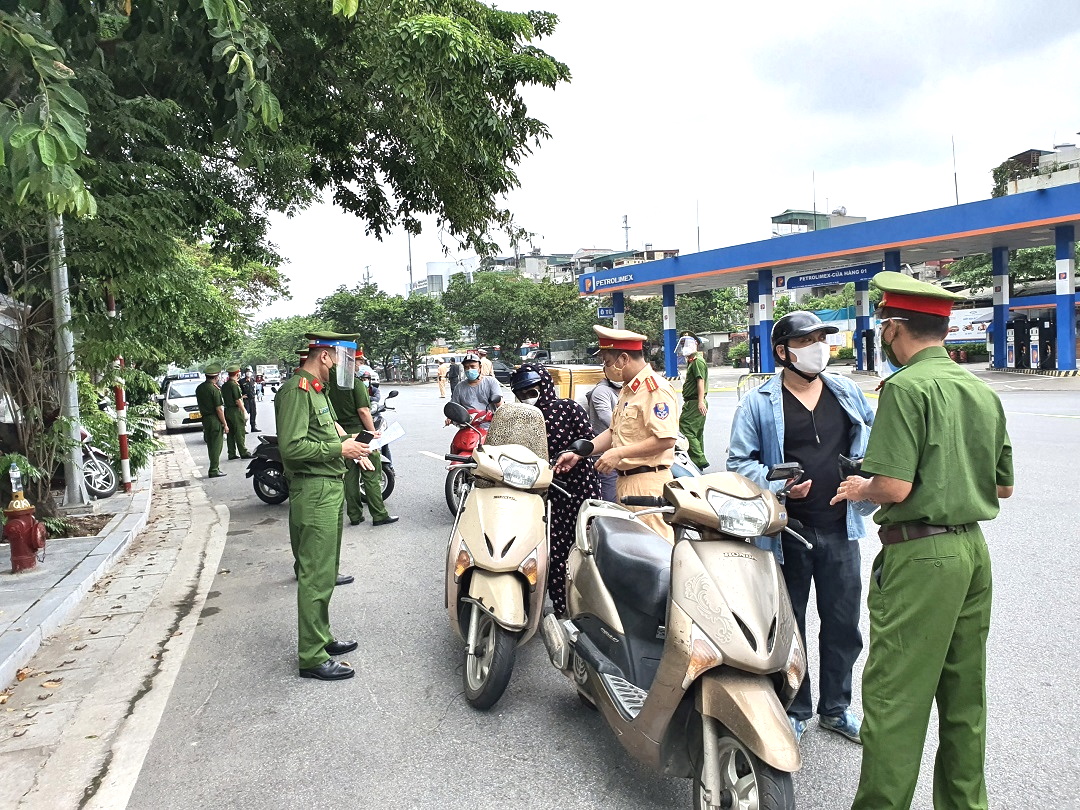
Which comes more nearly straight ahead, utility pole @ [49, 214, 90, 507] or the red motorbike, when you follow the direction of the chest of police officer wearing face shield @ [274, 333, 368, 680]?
the red motorbike

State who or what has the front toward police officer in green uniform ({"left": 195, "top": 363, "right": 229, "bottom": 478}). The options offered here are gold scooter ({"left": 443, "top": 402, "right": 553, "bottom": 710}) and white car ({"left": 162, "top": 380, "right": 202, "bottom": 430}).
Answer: the white car

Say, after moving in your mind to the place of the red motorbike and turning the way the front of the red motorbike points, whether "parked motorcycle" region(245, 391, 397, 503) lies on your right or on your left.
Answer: on your right

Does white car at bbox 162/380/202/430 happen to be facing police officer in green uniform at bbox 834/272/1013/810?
yes

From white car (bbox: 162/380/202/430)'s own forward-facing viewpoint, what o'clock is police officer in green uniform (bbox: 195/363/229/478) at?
The police officer in green uniform is roughly at 12 o'clock from the white car.

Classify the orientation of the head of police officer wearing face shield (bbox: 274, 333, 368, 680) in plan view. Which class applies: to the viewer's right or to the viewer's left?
to the viewer's right

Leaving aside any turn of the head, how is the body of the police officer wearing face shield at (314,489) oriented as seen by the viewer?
to the viewer's right

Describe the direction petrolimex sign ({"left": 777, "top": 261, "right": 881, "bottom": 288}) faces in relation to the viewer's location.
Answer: facing the viewer and to the left of the viewer

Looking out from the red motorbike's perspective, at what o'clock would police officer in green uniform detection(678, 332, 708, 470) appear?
The police officer in green uniform is roughly at 7 o'clock from the red motorbike.

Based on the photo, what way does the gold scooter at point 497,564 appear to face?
toward the camera

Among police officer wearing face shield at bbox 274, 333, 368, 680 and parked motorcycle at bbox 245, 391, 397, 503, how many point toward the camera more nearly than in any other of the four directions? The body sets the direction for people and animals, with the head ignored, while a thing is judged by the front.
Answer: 0

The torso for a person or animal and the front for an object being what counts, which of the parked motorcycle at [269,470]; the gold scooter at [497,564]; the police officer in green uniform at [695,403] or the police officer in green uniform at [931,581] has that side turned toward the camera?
the gold scooter

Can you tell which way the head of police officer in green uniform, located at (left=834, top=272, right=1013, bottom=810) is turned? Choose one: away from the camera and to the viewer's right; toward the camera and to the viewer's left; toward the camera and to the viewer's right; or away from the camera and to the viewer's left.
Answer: away from the camera and to the viewer's left

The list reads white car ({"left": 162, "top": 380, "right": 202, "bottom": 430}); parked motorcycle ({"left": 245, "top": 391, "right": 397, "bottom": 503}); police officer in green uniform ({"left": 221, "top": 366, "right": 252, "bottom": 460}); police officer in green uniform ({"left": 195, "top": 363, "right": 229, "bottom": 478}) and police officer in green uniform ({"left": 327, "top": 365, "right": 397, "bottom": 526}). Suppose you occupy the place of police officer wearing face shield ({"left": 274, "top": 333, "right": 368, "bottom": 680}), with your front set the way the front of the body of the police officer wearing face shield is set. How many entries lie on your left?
5

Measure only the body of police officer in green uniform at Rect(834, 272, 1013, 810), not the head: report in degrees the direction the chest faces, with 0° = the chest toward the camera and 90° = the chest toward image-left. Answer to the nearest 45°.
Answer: approximately 135°
